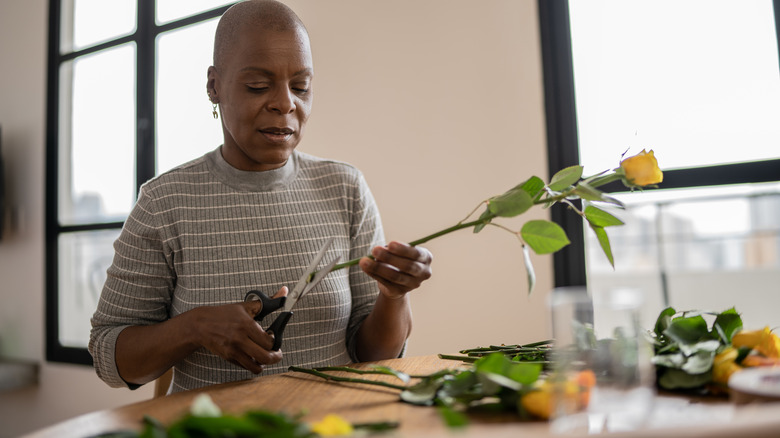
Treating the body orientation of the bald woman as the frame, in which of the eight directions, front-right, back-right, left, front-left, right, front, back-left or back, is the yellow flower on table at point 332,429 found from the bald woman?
front-right

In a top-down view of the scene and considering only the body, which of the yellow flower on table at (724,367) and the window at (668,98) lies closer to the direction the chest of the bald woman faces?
the yellow flower on table

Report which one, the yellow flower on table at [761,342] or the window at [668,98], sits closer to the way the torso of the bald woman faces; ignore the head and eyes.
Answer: the yellow flower on table

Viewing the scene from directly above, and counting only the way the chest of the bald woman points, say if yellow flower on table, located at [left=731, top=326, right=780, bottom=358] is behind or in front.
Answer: in front

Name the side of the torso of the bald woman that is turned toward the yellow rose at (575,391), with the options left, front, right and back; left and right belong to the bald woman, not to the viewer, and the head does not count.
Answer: front

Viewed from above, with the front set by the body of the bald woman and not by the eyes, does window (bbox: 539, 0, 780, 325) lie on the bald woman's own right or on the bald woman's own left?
on the bald woman's own left

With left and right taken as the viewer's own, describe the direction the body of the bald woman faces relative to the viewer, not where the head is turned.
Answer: facing the viewer and to the right of the viewer

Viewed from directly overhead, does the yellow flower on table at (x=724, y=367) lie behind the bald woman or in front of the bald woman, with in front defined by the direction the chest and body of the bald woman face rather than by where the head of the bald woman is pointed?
in front
